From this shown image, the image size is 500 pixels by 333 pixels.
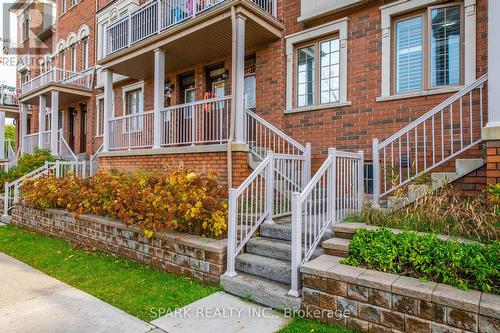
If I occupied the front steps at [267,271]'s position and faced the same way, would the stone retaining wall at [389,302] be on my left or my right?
on my left

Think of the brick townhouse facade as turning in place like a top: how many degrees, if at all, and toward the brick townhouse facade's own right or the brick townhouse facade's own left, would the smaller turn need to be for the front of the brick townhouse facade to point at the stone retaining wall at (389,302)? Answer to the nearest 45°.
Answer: approximately 45° to the brick townhouse facade's own left

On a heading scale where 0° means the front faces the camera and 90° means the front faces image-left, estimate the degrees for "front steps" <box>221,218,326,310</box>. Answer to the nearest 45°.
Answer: approximately 45°

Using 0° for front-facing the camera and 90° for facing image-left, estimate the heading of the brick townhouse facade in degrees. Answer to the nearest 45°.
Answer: approximately 45°

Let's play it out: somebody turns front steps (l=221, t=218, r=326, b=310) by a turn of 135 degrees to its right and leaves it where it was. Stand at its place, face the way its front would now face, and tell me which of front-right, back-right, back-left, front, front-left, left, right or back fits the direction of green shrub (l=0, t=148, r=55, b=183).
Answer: front-left

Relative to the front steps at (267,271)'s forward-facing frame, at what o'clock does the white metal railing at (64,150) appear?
The white metal railing is roughly at 3 o'clock from the front steps.

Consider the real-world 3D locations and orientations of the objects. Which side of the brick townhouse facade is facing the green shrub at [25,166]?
right

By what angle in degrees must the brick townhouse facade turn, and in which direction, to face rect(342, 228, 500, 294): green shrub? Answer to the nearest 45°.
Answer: approximately 45° to its left
